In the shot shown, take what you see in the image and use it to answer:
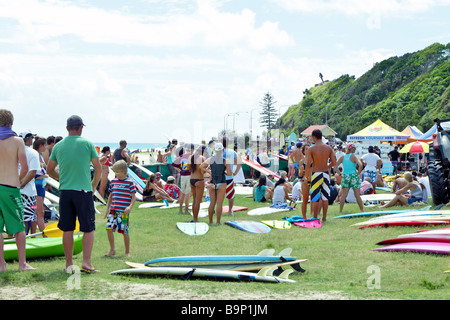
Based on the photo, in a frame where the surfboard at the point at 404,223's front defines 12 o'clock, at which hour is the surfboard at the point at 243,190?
the surfboard at the point at 243,190 is roughly at 2 o'clock from the surfboard at the point at 404,223.

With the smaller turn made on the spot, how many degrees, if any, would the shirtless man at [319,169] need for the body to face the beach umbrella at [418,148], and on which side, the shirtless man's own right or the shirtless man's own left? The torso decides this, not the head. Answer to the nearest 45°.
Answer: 0° — they already face it

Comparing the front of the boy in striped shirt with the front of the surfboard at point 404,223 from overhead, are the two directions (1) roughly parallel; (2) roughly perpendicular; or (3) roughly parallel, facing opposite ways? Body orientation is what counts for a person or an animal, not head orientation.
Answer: roughly perpendicular

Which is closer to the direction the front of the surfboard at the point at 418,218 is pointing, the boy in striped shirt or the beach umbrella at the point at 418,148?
the boy in striped shirt

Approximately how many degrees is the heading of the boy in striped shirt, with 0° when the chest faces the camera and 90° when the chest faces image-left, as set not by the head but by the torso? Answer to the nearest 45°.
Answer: approximately 45°

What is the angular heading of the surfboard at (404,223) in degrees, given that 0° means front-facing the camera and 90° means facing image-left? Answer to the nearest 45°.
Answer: approximately 90°

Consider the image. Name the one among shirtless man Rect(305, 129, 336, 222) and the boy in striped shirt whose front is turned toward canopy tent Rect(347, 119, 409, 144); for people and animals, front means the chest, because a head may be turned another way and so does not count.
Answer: the shirtless man

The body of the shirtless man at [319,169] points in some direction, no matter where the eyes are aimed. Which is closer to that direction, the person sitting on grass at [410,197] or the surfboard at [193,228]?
the person sitting on grass

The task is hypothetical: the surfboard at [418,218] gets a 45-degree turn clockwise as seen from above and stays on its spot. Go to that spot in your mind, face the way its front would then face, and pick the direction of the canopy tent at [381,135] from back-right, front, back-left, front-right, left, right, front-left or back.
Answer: front-right

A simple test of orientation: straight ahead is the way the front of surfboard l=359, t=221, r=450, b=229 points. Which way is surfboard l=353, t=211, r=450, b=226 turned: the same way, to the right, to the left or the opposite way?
the same way

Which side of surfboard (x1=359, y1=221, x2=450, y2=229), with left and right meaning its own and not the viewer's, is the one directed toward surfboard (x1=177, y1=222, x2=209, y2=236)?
front

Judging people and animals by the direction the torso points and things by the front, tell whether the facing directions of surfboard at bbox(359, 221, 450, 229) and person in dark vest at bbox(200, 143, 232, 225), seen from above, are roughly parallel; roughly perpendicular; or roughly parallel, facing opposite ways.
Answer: roughly perpendicular

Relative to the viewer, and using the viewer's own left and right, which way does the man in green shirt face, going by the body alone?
facing away from the viewer

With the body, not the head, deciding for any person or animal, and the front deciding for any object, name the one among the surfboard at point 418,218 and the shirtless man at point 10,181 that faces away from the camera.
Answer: the shirtless man

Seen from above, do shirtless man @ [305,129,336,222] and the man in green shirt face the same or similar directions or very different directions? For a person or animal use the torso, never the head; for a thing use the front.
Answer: same or similar directions

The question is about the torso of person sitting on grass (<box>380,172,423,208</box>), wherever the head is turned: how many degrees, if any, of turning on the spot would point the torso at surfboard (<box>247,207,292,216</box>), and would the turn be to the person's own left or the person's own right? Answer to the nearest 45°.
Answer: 0° — they already face it

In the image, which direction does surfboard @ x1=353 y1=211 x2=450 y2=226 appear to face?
to the viewer's left
